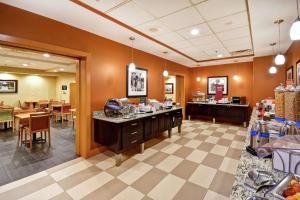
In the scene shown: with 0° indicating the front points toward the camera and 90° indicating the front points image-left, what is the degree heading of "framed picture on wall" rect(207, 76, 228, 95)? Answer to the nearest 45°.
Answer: approximately 0°

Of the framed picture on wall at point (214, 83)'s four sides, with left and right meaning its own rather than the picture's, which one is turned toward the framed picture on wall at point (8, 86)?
right

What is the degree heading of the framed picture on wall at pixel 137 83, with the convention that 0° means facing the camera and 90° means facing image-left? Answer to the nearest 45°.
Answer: approximately 315°

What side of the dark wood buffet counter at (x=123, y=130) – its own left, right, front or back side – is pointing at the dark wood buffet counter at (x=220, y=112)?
left

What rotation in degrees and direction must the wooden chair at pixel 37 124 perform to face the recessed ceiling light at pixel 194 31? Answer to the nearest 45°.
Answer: approximately 180°

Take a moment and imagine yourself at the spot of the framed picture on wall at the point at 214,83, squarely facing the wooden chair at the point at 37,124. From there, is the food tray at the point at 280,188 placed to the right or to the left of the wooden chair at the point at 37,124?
left

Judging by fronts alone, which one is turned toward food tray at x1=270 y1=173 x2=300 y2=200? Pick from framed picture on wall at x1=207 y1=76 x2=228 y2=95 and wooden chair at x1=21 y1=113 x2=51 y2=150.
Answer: the framed picture on wall

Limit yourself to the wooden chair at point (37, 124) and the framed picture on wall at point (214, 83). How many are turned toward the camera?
1
